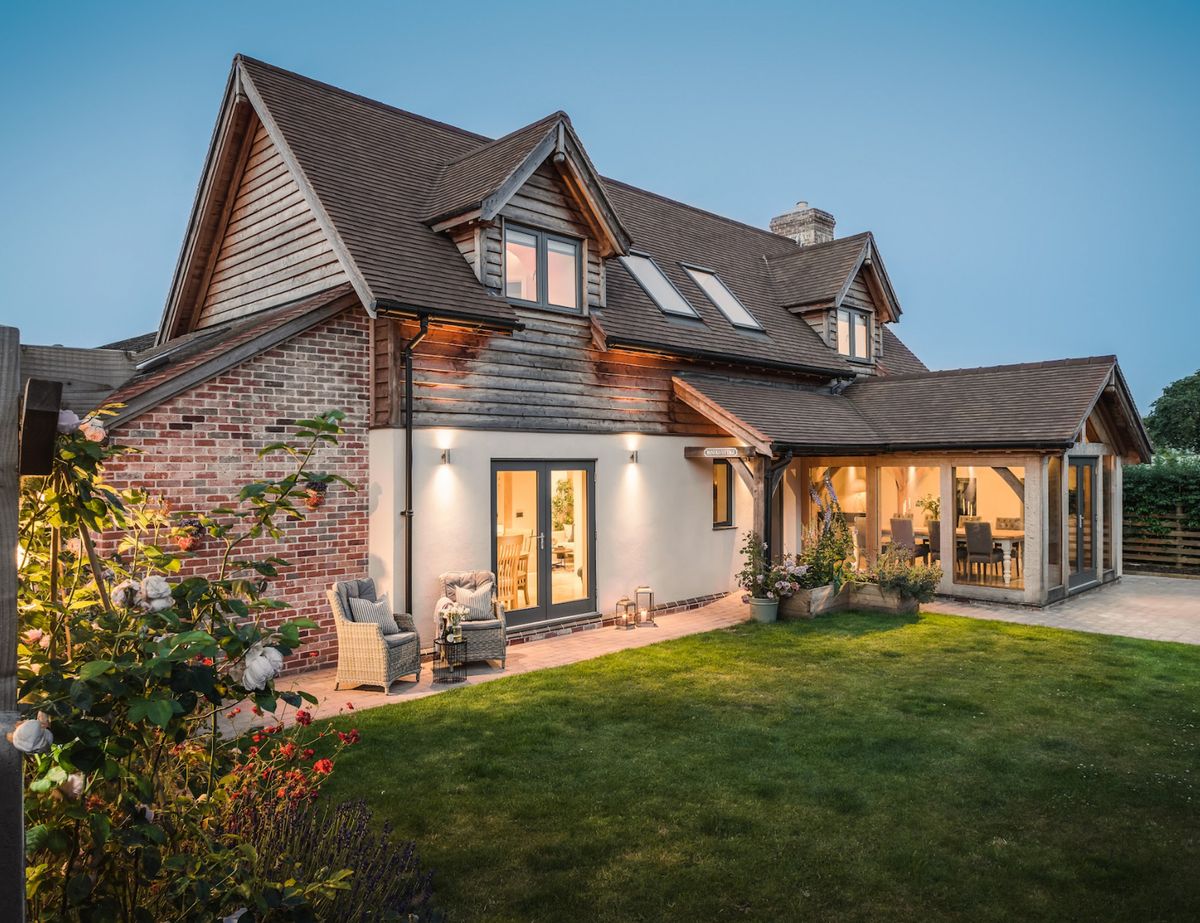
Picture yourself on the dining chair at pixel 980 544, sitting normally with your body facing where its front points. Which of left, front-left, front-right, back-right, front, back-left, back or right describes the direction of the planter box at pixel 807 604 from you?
back

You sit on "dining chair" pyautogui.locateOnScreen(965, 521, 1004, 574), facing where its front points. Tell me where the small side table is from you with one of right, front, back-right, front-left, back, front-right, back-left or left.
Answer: back

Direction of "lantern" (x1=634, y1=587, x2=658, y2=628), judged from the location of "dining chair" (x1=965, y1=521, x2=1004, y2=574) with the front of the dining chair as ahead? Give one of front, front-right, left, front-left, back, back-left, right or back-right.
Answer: back

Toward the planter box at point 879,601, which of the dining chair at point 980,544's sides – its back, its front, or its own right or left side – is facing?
back

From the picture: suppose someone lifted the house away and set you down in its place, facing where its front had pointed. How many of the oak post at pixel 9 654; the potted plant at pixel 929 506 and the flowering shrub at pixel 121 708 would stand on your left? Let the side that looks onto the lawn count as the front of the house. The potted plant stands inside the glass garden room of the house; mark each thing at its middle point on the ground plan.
1

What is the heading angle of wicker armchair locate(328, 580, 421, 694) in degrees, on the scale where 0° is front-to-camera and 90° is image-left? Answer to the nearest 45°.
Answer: approximately 315°

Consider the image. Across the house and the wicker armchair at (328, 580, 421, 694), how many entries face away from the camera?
0

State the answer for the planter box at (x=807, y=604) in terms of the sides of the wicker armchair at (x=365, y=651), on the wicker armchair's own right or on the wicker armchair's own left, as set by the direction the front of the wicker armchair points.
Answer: on the wicker armchair's own left

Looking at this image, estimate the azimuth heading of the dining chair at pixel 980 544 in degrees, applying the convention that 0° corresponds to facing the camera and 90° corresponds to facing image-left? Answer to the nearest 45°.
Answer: approximately 225°

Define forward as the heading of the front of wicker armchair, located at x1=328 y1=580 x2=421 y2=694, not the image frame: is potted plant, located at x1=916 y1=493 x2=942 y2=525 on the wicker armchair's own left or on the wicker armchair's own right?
on the wicker armchair's own left

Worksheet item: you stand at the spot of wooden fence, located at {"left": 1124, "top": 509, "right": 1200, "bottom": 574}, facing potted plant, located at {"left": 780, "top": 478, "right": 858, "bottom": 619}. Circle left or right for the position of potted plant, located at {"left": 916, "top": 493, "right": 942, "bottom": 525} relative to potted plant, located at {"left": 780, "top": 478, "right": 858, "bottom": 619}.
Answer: right
